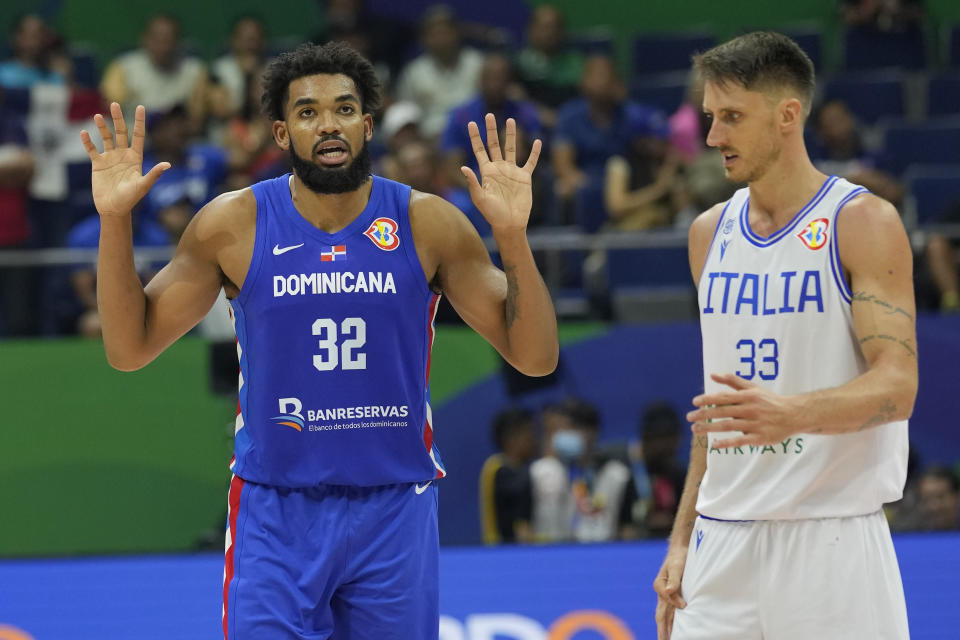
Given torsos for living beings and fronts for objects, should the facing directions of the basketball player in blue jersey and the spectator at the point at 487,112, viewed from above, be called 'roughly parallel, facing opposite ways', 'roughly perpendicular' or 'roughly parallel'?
roughly parallel

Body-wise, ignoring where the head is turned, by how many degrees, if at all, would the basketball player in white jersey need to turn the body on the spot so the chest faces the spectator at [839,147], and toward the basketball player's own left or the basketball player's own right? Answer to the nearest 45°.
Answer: approximately 135° to the basketball player's own right

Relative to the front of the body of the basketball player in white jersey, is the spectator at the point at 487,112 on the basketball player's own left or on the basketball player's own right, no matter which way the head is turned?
on the basketball player's own right

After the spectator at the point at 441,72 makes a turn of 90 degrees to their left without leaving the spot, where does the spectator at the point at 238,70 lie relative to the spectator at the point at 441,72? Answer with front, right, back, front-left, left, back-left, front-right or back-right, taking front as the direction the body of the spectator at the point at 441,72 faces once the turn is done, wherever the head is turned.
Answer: back

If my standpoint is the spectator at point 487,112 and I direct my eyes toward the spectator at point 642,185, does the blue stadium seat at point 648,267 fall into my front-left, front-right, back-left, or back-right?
front-right

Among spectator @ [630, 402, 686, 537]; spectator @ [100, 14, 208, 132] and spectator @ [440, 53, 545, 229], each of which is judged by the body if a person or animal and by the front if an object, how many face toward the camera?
3

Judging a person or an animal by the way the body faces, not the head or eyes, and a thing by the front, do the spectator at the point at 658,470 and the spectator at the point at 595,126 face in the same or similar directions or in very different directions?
same or similar directions

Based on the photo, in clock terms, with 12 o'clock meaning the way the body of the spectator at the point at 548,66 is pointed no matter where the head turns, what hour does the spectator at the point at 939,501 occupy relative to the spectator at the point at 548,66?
the spectator at the point at 939,501 is roughly at 11 o'clock from the spectator at the point at 548,66.

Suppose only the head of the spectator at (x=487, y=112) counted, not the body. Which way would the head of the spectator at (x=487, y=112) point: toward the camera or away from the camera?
toward the camera

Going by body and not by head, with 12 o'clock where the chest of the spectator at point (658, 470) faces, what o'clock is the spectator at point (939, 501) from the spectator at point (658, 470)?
the spectator at point (939, 501) is roughly at 9 o'clock from the spectator at point (658, 470).

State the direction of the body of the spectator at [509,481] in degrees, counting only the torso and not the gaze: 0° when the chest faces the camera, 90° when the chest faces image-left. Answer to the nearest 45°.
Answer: approximately 315°

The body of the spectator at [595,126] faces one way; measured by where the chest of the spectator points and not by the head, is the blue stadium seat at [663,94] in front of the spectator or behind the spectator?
behind

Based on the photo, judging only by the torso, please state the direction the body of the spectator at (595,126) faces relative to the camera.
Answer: toward the camera

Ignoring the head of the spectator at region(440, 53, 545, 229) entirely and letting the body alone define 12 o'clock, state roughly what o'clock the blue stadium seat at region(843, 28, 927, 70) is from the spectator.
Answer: The blue stadium seat is roughly at 8 o'clock from the spectator.

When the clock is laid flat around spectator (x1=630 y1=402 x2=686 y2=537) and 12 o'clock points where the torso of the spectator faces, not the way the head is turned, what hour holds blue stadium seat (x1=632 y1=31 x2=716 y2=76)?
The blue stadium seat is roughly at 6 o'clock from the spectator.

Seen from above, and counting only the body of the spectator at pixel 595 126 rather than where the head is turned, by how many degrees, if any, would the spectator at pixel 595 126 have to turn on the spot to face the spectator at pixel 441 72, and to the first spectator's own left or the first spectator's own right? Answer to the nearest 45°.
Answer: approximately 135° to the first spectator's own right
